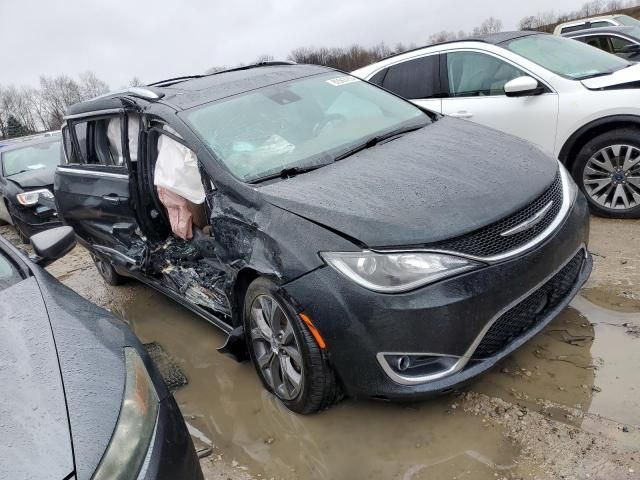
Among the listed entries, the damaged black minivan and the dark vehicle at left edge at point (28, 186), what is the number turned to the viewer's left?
0

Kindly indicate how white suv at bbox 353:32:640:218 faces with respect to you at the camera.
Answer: facing the viewer and to the right of the viewer

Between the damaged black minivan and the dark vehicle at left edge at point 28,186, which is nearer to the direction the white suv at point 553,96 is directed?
the damaged black minivan

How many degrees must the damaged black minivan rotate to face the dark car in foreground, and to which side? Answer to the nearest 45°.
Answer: approximately 90° to its right

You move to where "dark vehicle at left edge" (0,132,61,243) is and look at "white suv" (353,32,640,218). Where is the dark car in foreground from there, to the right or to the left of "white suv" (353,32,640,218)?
right

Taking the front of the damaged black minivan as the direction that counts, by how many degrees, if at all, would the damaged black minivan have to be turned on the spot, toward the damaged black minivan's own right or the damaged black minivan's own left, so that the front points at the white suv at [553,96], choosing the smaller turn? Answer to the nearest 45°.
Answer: approximately 90° to the damaged black minivan's own left

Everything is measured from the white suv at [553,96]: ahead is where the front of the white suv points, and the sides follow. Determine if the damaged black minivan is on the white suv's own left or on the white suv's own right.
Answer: on the white suv's own right

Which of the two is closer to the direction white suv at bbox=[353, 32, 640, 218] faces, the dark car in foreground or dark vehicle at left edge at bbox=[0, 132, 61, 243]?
the dark car in foreground

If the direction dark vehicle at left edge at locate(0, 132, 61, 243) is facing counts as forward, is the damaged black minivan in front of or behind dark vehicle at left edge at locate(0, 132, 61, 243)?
in front
